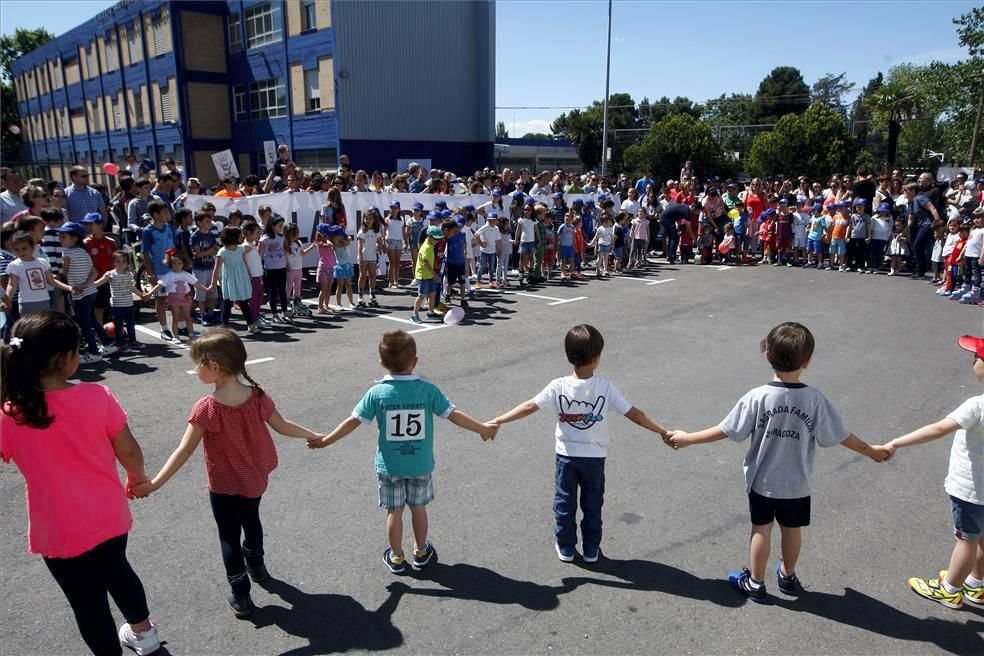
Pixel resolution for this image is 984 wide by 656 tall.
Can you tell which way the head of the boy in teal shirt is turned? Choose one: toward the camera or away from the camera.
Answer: away from the camera

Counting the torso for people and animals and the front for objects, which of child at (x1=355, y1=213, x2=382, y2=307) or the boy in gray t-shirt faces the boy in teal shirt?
the child

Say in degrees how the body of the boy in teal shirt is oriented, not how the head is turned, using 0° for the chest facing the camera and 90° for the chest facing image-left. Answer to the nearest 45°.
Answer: approximately 180°

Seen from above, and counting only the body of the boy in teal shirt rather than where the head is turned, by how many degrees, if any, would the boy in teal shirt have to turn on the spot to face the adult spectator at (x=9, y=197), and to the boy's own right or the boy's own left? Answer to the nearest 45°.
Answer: approximately 45° to the boy's own left

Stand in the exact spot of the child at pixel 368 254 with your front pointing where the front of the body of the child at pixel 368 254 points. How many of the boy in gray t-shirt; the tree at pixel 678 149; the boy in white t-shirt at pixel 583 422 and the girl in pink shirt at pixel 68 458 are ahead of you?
3

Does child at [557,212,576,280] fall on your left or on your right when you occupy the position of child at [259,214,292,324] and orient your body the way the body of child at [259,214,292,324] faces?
on your left

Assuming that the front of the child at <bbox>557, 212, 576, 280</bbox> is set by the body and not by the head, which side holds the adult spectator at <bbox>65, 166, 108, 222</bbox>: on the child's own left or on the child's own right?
on the child's own right

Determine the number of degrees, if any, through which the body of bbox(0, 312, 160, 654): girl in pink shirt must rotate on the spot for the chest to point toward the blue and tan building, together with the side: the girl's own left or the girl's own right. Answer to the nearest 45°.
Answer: approximately 45° to the girl's own left
